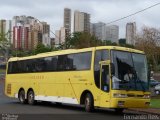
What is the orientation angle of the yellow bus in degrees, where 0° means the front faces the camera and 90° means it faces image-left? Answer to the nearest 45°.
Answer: approximately 315°
